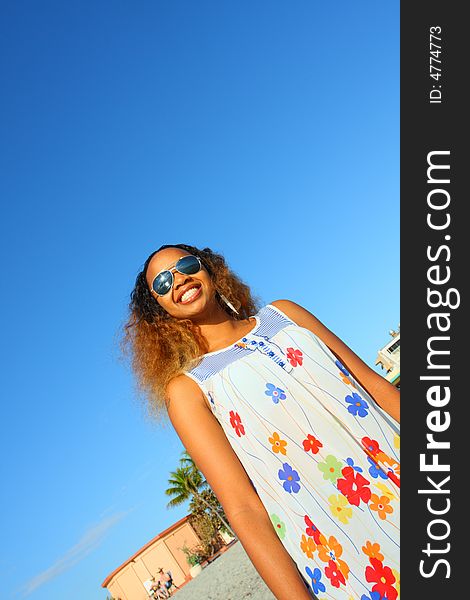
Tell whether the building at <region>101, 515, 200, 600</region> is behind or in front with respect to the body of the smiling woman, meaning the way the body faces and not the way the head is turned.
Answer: behind

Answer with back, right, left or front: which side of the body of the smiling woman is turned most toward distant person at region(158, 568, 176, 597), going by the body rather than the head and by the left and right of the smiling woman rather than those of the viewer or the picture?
back

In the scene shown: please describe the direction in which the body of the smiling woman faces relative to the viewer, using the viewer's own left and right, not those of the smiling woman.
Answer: facing the viewer

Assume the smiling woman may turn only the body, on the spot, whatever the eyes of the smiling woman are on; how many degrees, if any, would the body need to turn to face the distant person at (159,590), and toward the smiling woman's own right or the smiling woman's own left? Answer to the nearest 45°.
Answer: approximately 180°
